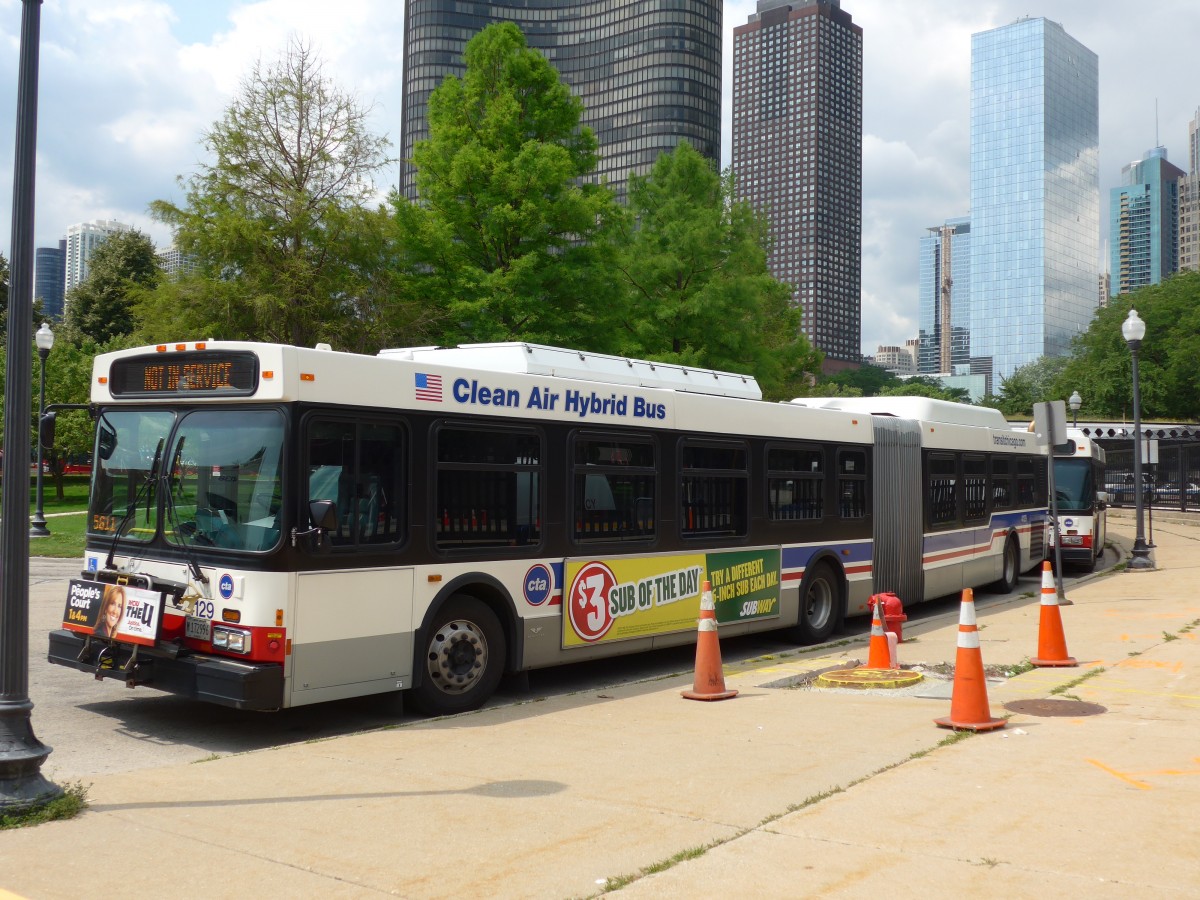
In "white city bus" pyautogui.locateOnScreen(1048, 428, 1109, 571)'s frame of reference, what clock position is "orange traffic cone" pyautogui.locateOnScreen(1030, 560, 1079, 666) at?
The orange traffic cone is roughly at 12 o'clock from the white city bus.

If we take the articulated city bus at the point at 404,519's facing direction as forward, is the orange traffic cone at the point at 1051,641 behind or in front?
behind

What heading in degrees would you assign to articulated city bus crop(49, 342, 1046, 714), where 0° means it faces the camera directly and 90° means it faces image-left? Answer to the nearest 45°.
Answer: approximately 45°

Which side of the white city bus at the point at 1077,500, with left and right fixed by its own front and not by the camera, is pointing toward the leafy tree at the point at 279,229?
right

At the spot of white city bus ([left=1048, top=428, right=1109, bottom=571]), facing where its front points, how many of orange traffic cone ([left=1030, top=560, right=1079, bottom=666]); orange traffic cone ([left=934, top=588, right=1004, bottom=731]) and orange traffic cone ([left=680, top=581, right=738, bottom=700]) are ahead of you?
3

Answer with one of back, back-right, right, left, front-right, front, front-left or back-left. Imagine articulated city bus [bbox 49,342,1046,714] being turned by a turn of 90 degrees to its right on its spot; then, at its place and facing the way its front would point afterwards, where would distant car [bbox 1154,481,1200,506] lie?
right

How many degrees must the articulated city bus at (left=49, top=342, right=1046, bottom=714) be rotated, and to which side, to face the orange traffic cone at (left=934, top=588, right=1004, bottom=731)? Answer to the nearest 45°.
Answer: approximately 135° to its left

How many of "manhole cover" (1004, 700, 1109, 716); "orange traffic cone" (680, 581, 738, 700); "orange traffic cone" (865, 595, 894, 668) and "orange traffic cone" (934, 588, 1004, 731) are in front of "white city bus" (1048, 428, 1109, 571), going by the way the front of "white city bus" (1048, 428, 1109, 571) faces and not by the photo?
4

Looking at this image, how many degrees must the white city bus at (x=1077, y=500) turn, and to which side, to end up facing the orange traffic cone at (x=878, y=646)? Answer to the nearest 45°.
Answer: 0° — it already faces it

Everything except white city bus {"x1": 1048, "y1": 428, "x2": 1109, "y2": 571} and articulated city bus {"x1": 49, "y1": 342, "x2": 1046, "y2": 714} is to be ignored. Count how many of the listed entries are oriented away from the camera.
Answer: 0

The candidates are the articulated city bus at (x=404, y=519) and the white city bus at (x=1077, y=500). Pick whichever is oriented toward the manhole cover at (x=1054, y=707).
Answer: the white city bus at (x=1077, y=500)

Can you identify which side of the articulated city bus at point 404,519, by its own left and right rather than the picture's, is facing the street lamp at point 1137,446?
back

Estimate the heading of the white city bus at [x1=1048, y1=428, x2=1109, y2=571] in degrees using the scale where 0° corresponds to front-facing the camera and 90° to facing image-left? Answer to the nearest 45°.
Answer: approximately 0°

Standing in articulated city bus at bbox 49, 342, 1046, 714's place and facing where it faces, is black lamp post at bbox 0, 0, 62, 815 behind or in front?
in front

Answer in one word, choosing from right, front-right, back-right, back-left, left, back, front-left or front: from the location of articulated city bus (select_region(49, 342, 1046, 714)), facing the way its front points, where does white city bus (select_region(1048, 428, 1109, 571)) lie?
back

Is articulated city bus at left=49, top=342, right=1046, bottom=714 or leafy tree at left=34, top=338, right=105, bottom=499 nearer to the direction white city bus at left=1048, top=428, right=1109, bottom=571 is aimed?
the articulated city bus

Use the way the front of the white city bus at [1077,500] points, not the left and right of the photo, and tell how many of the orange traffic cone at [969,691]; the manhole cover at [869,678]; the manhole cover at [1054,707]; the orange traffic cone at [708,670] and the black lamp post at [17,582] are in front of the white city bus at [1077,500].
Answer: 5
